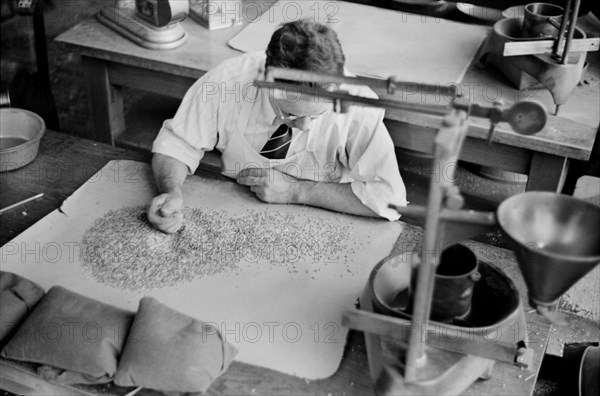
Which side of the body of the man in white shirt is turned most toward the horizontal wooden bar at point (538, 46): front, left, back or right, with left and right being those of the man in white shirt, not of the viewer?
left

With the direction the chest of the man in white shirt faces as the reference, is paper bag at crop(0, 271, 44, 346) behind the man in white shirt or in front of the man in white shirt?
in front

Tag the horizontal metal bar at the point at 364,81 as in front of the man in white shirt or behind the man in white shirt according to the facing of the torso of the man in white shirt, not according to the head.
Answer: in front

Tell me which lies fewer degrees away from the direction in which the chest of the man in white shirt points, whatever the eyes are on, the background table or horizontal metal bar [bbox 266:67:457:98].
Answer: the horizontal metal bar

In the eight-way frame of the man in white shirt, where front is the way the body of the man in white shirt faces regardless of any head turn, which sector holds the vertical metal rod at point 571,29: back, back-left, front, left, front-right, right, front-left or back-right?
left

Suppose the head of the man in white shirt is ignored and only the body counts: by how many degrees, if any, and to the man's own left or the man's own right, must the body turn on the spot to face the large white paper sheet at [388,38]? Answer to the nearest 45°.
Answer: approximately 135° to the man's own left

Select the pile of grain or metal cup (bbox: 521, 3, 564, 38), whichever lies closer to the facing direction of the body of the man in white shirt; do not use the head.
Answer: the pile of grain

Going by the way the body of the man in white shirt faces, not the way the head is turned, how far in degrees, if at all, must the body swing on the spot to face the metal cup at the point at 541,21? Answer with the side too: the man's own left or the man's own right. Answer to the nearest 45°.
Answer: approximately 135° to the man's own left

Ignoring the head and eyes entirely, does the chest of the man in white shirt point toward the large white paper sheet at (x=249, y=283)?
yes

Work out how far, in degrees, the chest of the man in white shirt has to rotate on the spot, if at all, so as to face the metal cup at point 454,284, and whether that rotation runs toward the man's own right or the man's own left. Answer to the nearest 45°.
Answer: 0° — they already face it

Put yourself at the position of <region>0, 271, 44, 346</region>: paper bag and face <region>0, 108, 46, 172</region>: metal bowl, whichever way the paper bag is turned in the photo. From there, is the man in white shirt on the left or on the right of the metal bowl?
right

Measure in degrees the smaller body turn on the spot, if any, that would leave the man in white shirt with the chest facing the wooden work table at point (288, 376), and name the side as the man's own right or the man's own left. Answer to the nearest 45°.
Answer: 0° — they already face it

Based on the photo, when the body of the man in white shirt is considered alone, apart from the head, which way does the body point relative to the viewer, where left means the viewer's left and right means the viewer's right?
facing the viewer

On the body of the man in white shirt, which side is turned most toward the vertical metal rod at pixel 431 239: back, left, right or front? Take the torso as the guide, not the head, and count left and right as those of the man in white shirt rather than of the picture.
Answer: front

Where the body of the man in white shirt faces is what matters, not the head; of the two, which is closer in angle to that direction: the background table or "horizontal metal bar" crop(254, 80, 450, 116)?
the horizontal metal bar
